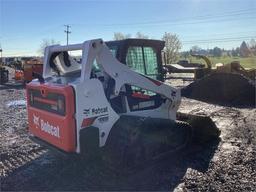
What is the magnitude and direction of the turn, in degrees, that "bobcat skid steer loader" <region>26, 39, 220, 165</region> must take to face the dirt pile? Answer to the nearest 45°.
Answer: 0° — it already faces it

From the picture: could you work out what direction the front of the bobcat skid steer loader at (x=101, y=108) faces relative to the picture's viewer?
facing away from the viewer and to the right of the viewer
